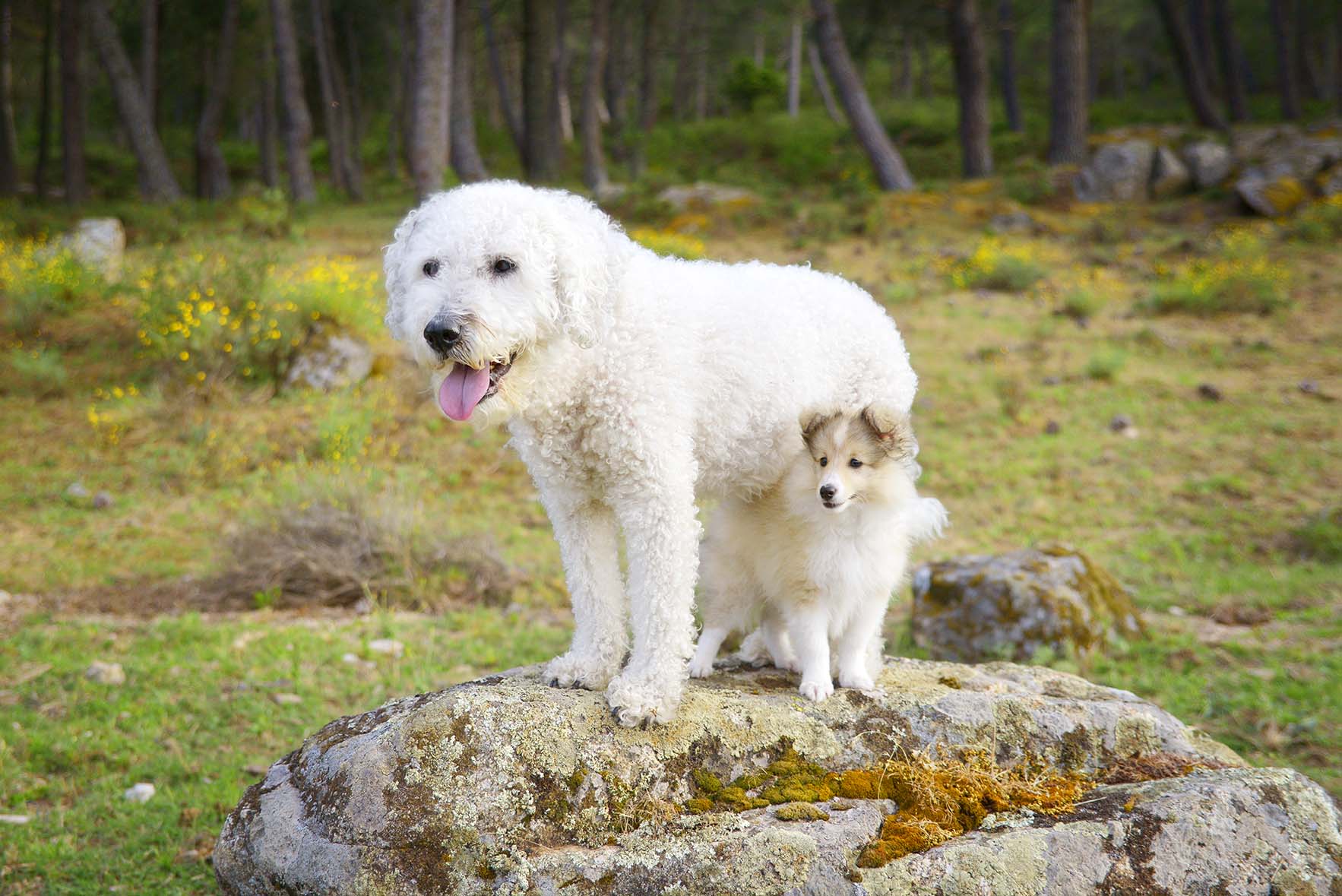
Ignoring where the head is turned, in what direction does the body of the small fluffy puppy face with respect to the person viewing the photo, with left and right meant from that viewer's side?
facing the viewer and to the right of the viewer

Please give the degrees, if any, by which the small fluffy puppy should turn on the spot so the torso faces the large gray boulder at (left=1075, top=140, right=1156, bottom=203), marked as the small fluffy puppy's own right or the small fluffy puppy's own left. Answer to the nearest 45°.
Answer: approximately 135° to the small fluffy puppy's own left

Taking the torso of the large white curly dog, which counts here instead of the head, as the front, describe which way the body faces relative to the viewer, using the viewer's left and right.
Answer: facing the viewer and to the left of the viewer

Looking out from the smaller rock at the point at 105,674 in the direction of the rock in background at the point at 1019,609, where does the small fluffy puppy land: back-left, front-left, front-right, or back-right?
front-right

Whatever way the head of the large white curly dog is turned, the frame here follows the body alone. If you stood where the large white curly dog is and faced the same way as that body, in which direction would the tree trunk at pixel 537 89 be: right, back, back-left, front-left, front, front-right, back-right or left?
back-right

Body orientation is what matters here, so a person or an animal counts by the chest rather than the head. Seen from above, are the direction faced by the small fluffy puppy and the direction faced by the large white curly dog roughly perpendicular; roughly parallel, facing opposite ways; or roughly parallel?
roughly perpendicular
